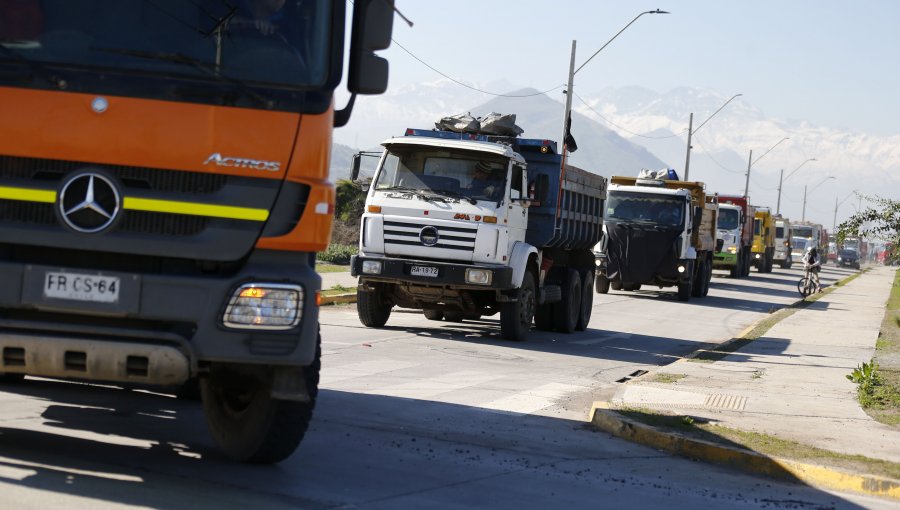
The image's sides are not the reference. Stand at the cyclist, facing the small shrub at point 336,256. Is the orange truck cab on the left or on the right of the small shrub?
left

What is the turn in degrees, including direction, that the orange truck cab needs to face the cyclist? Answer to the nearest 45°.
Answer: approximately 135° to its left

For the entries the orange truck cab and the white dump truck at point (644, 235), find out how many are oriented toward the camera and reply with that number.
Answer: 2

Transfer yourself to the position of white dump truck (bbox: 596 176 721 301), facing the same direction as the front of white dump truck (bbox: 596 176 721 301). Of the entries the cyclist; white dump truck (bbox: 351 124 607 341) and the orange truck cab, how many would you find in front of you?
2

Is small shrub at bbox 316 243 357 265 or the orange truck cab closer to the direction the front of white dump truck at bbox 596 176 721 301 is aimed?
the orange truck cab

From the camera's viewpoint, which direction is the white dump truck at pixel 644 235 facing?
toward the camera

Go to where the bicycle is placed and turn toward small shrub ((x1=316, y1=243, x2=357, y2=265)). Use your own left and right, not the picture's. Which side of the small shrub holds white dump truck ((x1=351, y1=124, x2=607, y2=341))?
left

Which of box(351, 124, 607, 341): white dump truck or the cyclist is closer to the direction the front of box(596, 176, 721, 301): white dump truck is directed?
the white dump truck

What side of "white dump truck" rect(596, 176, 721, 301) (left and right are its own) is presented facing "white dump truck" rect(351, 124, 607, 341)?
front

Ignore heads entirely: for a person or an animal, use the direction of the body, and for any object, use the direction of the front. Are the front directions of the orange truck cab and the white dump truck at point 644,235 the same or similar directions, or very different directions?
same or similar directions

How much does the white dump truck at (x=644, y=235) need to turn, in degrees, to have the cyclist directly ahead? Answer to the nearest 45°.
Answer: approximately 135° to its left

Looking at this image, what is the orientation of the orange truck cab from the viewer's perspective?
toward the camera

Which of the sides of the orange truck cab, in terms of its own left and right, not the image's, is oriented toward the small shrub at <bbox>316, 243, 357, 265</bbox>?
back

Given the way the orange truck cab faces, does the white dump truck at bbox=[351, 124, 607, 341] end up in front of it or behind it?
behind

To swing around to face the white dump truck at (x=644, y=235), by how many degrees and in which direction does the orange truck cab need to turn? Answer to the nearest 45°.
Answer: approximately 135° to its left
